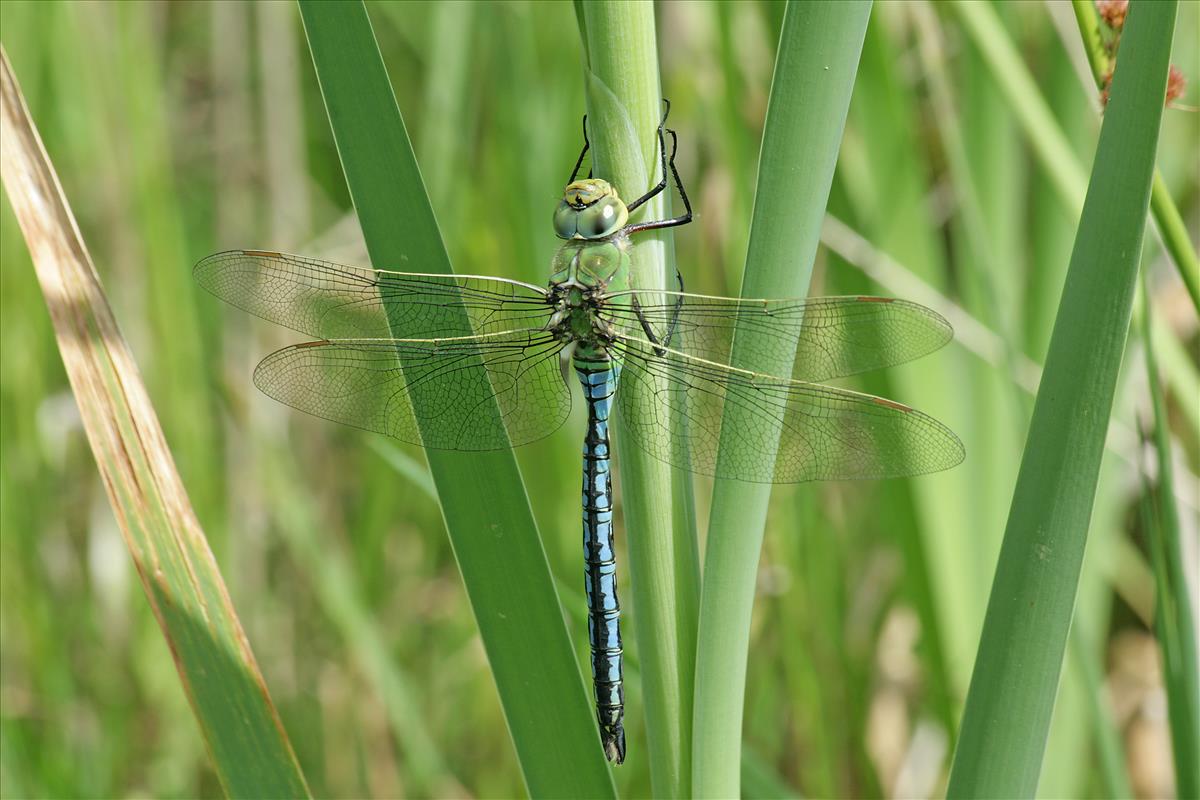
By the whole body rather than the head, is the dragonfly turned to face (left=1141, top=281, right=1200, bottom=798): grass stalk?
no

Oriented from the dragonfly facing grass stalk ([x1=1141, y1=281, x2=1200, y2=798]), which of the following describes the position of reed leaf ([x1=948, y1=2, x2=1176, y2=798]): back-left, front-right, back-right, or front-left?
front-right

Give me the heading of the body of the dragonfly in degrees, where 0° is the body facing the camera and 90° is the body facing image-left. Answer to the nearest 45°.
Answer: approximately 180°

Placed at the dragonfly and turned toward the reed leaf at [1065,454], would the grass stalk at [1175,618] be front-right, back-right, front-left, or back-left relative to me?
front-left
